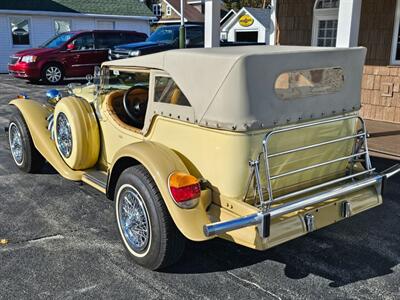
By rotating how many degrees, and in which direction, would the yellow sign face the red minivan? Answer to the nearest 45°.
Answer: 0° — it already faces it

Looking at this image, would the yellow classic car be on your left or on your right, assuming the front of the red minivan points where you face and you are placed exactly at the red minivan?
on your left

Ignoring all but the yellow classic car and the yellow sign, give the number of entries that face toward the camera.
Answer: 1

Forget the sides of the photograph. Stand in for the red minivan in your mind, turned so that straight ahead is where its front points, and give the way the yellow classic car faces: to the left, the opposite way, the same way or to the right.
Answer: to the right

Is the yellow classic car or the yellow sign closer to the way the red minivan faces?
the yellow classic car

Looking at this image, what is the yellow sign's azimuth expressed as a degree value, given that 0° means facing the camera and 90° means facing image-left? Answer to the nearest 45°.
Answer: approximately 0°

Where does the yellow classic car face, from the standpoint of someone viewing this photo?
facing away from the viewer and to the left of the viewer

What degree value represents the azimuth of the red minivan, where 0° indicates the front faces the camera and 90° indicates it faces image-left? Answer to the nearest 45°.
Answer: approximately 45°

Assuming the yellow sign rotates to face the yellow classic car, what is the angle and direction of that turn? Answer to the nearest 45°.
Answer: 0° — it already faces it

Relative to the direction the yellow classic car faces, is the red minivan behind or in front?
in front
